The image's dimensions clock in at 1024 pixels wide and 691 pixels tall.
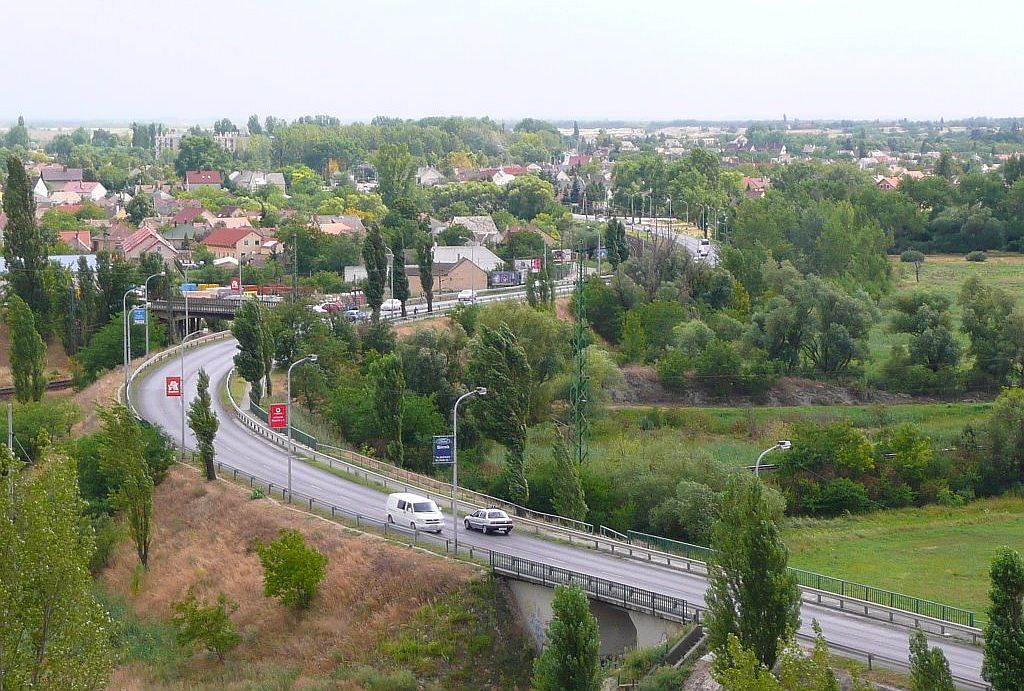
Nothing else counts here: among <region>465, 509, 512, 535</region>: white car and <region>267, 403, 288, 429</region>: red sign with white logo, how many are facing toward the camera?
1

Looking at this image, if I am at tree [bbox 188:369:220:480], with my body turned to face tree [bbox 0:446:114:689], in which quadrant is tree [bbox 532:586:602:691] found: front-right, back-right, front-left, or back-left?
front-left

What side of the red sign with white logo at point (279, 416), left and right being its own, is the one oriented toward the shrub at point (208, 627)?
front

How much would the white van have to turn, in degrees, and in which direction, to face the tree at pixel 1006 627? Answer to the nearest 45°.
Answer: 0° — it already faces it

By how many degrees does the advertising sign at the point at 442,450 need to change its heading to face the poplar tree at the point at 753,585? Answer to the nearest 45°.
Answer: approximately 45° to its left

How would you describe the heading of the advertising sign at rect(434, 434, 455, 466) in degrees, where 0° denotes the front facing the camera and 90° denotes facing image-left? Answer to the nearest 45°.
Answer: approximately 0°

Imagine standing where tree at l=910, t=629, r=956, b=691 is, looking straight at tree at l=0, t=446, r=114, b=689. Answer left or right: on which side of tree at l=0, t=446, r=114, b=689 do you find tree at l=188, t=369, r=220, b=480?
right

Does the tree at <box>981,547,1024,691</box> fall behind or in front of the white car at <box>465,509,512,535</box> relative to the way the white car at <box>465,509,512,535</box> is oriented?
behind

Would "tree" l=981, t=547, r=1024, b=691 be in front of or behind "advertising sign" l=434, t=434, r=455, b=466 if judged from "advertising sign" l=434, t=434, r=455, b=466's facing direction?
in front

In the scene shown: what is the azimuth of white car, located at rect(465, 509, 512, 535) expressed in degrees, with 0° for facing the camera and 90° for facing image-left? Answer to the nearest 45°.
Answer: approximately 135°

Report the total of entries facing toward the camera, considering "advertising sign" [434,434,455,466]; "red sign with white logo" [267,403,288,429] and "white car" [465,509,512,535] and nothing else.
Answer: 2

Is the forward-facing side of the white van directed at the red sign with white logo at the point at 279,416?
no

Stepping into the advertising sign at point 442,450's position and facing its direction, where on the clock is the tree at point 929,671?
The tree is roughly at 11 o'clock from the advertising sign.

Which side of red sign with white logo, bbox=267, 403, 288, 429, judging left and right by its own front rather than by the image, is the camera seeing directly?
front

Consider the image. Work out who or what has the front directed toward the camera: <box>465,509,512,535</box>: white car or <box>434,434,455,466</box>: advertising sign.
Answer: the advertising sign

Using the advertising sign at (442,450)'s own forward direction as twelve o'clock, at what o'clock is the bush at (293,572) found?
The bush is roughly at 2 o'clock from the advertising sign.

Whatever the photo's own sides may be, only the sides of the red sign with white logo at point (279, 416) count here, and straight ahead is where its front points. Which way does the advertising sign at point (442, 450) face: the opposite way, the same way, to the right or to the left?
the same way
